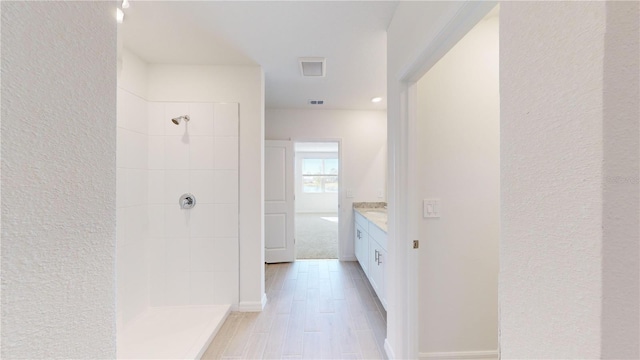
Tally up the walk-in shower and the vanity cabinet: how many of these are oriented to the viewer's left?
1

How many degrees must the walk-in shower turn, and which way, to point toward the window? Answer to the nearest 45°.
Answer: approximately 45° to its left

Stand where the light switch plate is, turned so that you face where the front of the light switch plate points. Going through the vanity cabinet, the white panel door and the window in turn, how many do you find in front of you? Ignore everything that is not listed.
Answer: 0

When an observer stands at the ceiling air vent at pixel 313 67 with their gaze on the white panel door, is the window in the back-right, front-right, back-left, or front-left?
front-right

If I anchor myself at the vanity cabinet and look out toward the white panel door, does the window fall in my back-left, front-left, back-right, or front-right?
front-right

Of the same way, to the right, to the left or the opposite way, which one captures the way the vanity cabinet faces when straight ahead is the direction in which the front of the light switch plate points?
to the right

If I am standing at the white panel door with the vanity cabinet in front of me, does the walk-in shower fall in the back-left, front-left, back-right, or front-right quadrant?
front-right

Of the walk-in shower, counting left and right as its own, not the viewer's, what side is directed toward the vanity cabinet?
front

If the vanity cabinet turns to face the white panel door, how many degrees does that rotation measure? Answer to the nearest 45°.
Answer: approximately 45° to its right

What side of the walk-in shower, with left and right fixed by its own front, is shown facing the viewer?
right

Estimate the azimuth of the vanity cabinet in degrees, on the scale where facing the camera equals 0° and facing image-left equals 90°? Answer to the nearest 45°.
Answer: approximately 90°

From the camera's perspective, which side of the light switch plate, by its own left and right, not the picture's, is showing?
front

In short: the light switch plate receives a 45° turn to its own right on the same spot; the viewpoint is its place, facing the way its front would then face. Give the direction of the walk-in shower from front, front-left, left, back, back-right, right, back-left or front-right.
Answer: front-right
